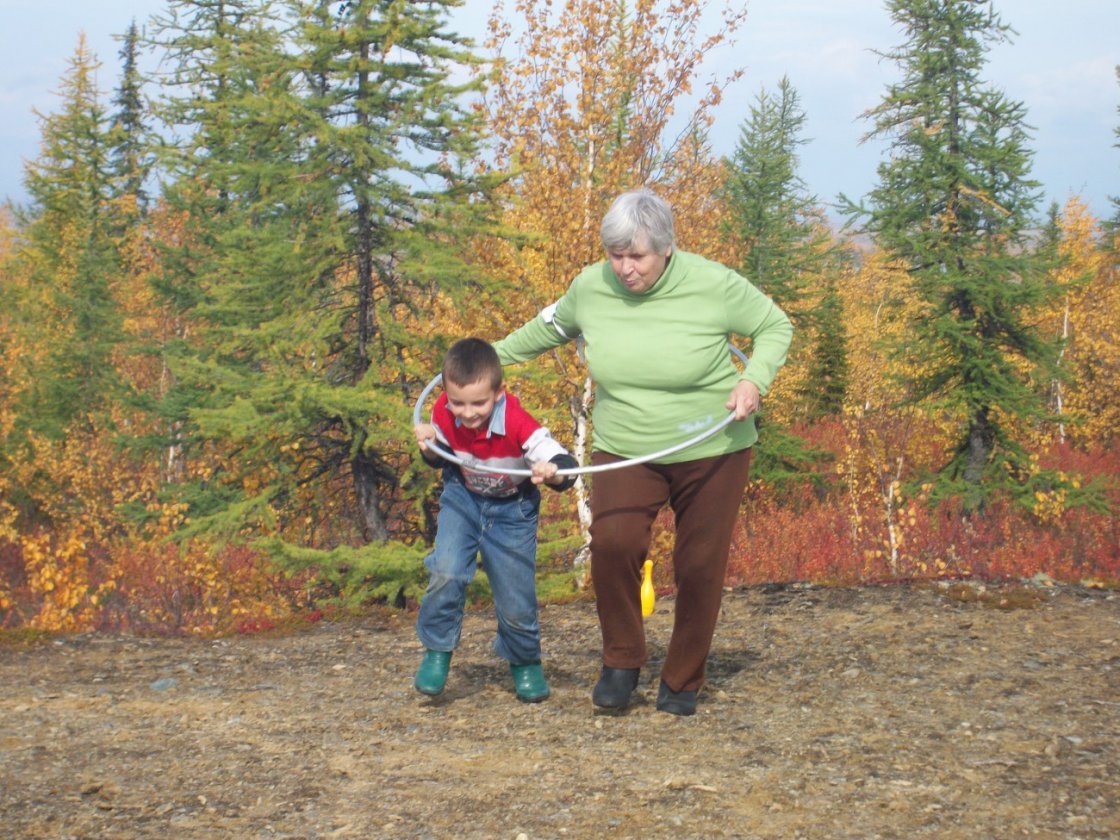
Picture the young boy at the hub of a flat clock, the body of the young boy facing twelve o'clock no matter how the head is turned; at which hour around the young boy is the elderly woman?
The elderly woman is roughly at 10 o'clock from the young boy.

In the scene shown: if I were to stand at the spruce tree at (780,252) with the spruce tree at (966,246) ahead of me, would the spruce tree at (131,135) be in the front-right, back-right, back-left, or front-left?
back-right

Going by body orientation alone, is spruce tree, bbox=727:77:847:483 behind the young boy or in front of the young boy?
behind

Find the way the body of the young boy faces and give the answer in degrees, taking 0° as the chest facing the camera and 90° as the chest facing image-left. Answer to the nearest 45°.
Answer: approximately 0°

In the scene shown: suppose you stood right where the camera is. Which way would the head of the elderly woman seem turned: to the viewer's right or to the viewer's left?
to the viewer's left

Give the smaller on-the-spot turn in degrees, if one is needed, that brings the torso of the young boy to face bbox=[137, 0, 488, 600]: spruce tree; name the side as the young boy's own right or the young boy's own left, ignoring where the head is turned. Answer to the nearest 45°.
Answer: approximately 180°

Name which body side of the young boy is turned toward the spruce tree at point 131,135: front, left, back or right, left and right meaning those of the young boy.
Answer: back

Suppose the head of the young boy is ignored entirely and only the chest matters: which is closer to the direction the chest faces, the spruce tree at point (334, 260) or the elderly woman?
the elderly woman

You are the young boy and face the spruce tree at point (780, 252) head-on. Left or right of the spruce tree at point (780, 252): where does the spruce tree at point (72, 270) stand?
left

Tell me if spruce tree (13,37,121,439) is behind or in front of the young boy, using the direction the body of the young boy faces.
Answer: behind

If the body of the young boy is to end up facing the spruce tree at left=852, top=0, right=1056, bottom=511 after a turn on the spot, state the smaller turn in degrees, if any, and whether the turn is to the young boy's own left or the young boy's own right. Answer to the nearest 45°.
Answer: approximately 135° to the young boy's own left
